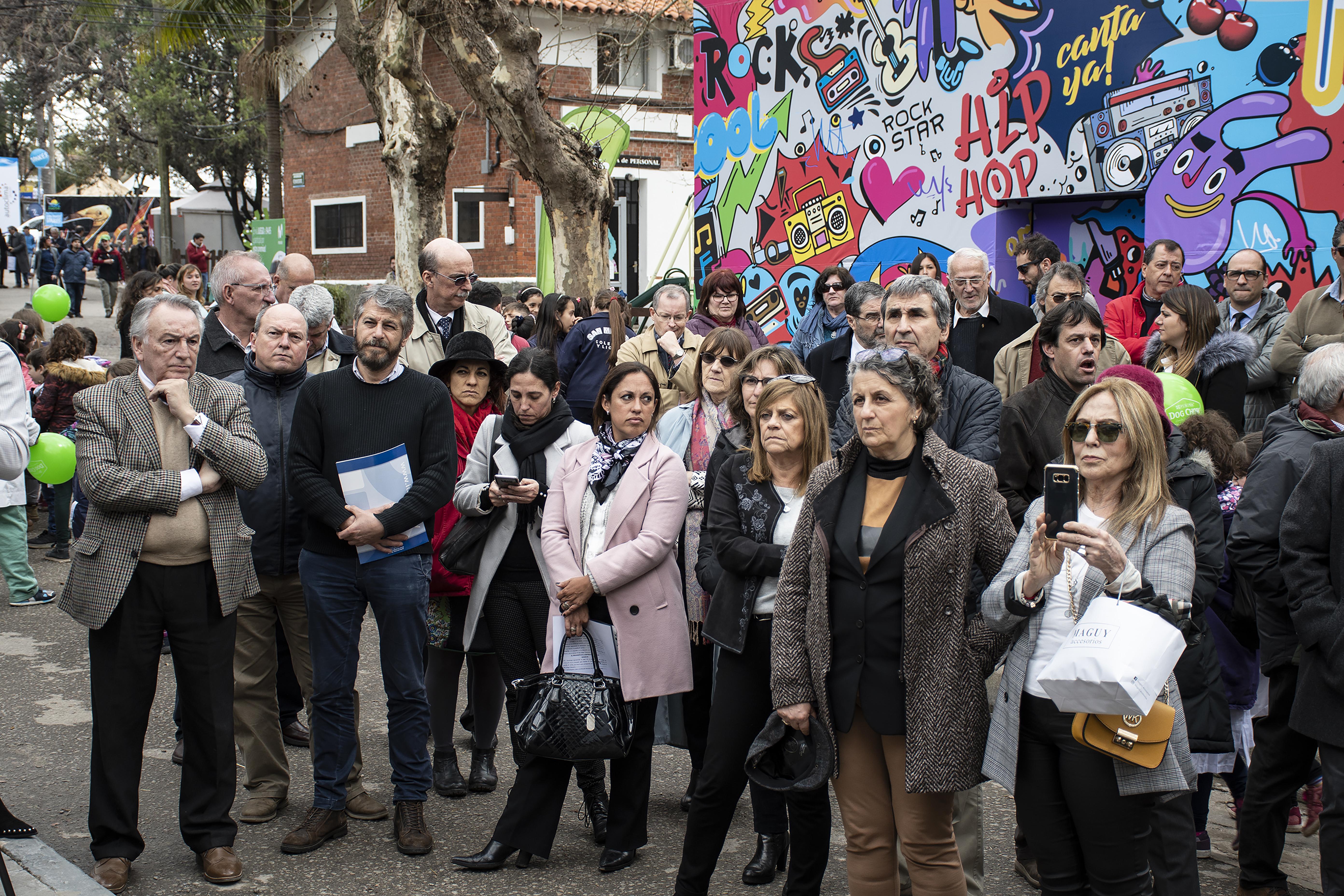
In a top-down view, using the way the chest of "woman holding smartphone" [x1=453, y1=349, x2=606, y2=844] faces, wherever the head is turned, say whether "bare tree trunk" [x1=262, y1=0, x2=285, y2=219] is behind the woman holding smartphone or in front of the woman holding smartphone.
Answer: behind

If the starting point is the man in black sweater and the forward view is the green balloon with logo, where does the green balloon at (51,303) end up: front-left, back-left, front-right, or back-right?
back-left

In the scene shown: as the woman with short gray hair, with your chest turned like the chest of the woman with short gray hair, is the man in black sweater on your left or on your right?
on your right

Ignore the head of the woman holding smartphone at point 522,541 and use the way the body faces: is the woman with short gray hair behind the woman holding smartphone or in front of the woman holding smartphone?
in front

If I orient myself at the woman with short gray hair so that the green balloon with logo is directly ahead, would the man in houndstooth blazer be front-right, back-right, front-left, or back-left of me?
back-left

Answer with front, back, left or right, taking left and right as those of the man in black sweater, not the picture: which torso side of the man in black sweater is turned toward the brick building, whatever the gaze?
back

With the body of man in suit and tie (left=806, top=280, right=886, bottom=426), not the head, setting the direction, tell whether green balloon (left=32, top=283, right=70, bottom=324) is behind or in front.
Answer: behind

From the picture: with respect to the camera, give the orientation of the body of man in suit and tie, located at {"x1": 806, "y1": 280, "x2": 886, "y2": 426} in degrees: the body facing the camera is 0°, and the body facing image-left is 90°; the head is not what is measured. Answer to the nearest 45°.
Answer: approximately 315°

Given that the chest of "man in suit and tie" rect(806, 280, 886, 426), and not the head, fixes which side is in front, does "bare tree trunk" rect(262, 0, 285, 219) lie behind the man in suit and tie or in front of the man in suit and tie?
behind

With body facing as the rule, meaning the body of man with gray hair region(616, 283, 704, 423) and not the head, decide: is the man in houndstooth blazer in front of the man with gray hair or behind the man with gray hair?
in front
